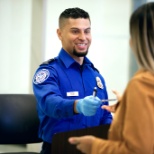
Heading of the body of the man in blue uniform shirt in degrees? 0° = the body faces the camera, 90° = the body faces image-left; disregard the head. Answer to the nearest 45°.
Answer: approximately 315°
